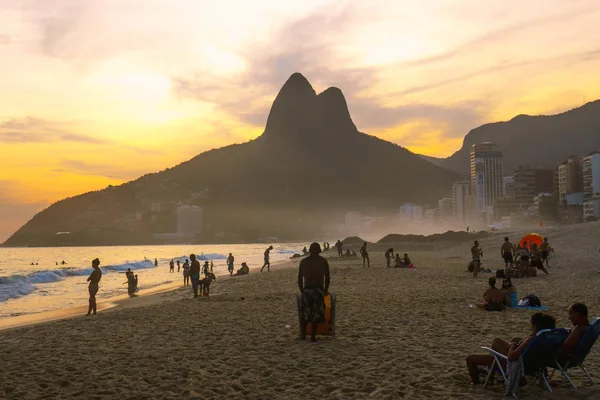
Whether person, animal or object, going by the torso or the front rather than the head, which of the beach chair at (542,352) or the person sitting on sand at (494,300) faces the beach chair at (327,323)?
the beach chair at (542,352)

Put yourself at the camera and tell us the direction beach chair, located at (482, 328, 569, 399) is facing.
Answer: facing away from the viewer and to the left of the viewer

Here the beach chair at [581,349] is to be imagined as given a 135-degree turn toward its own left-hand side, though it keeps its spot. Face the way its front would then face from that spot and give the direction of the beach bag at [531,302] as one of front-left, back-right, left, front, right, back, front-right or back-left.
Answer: back

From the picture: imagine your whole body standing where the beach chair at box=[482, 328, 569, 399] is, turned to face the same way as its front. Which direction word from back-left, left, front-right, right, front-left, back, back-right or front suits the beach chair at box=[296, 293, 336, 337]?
front

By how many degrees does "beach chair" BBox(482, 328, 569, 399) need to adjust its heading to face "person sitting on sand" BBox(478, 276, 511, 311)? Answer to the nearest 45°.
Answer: approximately 45° to its right

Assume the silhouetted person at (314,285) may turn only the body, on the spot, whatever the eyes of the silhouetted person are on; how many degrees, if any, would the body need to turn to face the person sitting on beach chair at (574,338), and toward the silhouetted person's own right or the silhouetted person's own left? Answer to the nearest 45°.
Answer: approximately 135° to the silhouetted person's own right

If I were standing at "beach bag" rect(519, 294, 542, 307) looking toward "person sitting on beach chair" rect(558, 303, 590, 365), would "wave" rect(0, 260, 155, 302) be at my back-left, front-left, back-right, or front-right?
back-right

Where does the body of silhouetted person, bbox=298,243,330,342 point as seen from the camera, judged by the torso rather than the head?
away from the camera
